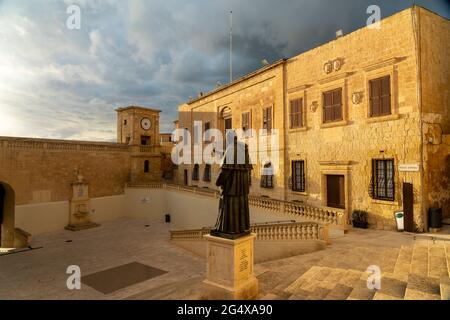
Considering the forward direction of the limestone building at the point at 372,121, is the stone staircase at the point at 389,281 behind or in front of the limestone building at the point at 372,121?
in front

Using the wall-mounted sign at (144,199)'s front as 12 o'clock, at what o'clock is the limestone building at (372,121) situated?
The limestone building is roughly at 11 o'clock from the wall-mounted sign.

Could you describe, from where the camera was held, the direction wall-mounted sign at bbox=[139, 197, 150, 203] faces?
facing the viewer

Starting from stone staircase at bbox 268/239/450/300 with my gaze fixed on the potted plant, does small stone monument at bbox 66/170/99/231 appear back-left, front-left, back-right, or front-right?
front-left

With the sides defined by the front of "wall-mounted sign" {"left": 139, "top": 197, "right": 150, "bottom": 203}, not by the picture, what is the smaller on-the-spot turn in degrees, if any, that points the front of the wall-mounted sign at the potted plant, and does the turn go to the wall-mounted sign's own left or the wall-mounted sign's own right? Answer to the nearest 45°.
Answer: approximately 45° to the wall-mounted sign's own left

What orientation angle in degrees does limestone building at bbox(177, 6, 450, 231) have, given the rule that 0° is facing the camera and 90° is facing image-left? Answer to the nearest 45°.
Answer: approximately 45°

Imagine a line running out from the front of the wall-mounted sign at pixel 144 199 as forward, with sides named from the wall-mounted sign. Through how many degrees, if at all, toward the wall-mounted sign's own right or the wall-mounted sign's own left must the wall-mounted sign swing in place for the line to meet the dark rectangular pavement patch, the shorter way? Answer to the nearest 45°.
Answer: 0° — it already faces it

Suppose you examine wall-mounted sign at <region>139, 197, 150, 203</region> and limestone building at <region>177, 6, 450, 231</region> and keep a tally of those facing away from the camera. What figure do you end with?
0

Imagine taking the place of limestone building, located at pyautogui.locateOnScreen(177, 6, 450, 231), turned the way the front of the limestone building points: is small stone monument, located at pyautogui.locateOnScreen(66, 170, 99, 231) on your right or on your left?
on your right

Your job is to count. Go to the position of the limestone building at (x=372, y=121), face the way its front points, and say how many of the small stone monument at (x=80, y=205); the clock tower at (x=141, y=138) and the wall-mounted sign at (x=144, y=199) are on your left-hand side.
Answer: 0

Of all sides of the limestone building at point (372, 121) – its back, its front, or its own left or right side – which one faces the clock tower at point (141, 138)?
right

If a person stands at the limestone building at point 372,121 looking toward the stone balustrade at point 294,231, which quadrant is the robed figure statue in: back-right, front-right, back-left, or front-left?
front-left

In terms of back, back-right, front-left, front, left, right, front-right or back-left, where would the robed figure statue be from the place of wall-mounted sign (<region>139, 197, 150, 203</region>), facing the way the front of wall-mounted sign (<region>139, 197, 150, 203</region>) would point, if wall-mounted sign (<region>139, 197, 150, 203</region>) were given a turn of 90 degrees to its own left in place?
right
